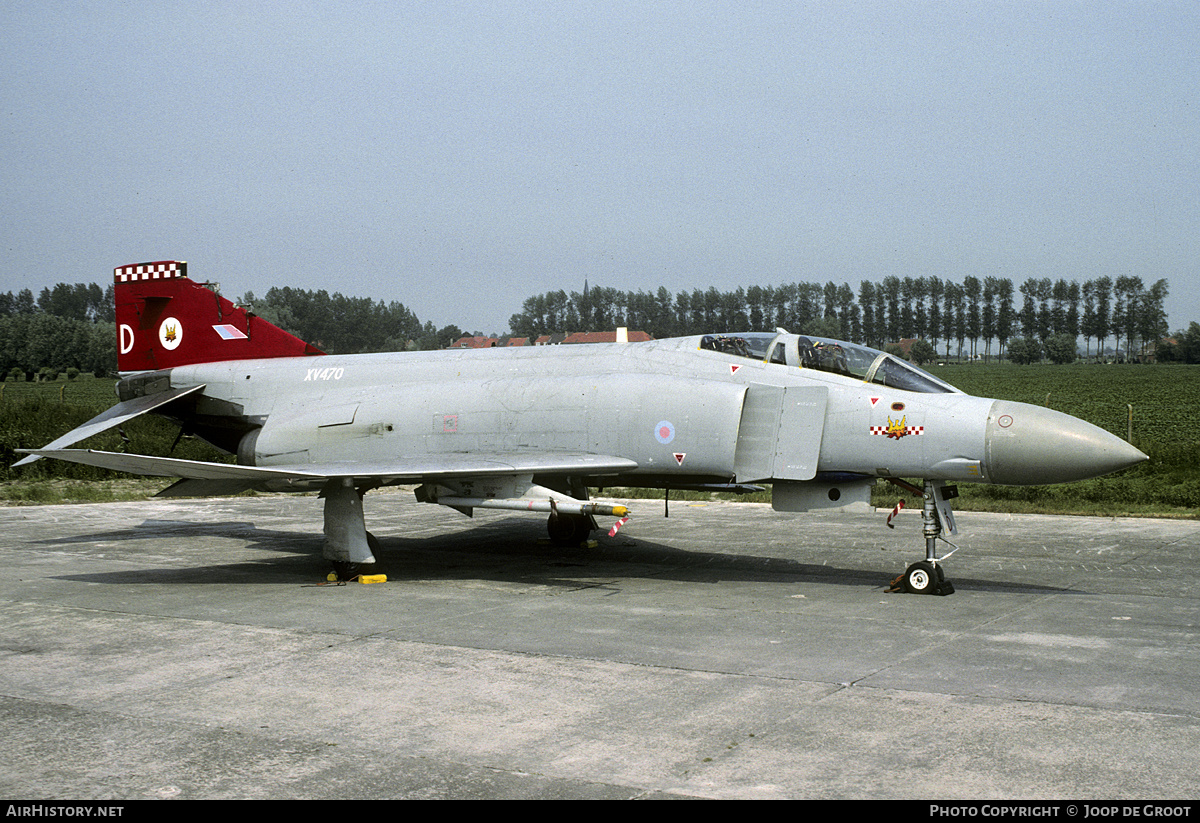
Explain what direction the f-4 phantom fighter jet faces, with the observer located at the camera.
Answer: facing the viewer and to the right of the viewer
